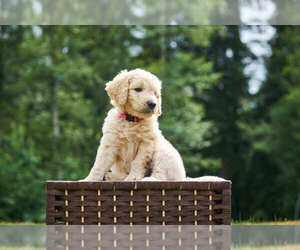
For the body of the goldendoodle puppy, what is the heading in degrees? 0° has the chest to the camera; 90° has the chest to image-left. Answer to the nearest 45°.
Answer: approximately 45°
